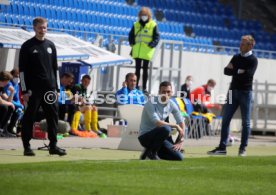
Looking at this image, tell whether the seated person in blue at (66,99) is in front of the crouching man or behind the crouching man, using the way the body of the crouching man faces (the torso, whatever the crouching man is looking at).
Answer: behind

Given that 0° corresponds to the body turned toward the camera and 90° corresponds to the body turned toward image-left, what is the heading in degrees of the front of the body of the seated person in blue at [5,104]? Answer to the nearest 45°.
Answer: approximately 315°

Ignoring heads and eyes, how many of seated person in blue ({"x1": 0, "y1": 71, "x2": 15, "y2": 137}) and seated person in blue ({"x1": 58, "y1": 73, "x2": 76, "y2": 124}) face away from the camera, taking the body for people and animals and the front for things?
0

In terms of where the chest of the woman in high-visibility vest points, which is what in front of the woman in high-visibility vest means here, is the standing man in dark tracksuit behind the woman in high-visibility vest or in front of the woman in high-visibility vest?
in front

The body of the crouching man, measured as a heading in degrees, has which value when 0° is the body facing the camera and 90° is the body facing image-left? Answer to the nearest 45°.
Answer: approximately 315°

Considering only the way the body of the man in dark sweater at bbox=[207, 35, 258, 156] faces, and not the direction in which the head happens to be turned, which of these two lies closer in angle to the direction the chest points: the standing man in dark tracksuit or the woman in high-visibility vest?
the standing man in dark tracksuit

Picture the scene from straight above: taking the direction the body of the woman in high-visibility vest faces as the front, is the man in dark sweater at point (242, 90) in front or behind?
in front

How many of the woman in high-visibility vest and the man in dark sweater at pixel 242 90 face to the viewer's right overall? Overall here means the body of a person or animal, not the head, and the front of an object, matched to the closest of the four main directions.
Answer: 0
